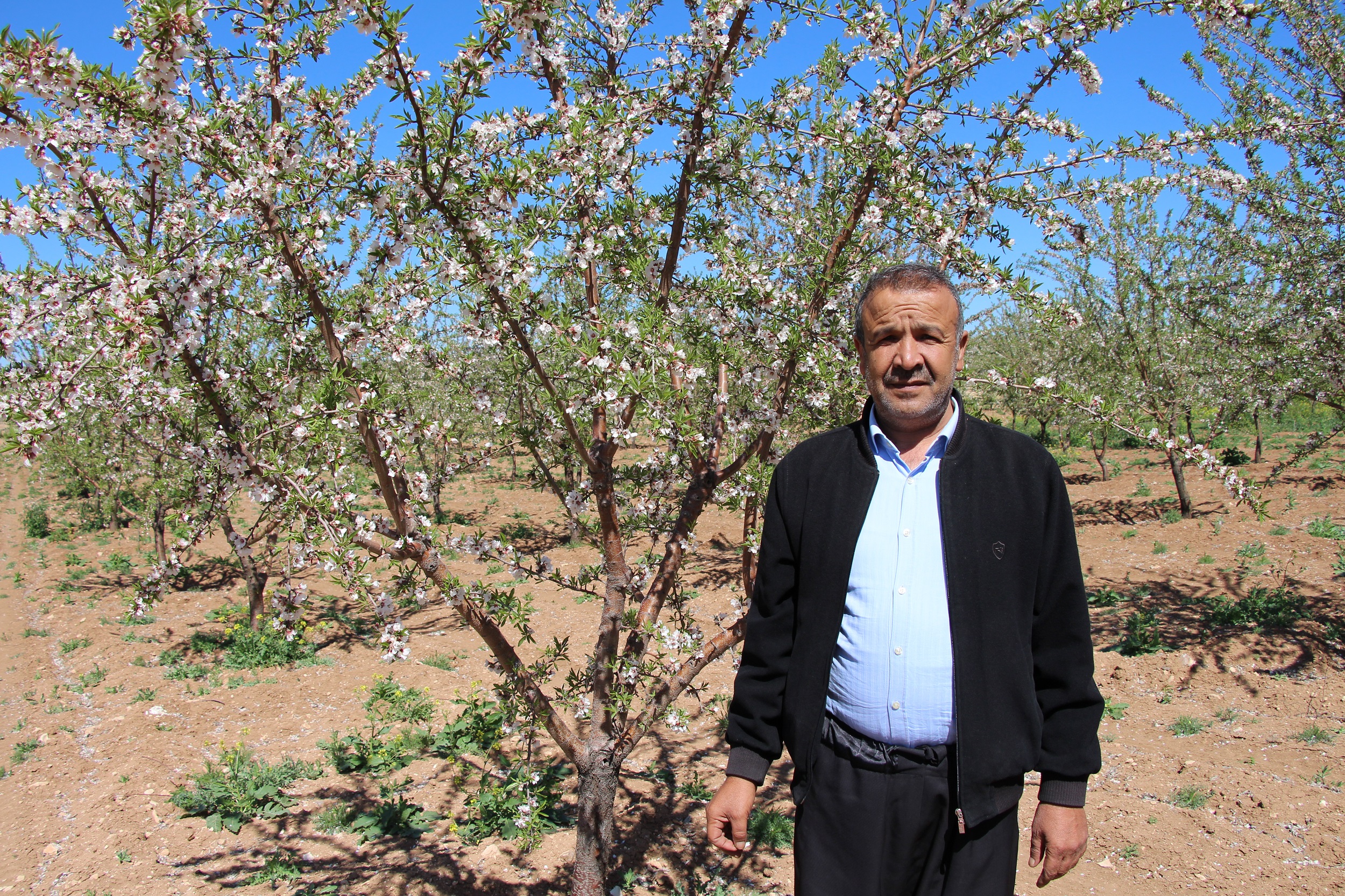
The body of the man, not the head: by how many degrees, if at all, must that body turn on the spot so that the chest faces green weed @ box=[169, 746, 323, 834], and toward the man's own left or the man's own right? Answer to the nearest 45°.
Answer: approximately 135° to the man's own right

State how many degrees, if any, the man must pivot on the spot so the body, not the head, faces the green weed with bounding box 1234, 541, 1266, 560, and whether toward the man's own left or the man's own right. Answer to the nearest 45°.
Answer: approximately 135° to the man's own left

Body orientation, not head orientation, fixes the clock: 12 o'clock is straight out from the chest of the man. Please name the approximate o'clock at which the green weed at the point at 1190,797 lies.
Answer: The green weed is roughly at 7 o'clock from the man.

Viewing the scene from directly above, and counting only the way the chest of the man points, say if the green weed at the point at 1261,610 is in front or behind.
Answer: behind

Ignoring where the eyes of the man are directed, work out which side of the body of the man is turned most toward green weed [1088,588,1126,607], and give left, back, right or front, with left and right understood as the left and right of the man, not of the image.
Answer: back

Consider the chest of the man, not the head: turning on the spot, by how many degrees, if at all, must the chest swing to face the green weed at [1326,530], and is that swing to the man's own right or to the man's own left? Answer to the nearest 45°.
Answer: approximately 135° to the man's own left

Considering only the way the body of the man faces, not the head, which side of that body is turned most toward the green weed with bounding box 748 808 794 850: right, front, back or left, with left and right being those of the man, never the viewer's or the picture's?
back

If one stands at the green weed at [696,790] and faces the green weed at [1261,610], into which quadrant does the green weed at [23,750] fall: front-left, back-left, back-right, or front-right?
back-left

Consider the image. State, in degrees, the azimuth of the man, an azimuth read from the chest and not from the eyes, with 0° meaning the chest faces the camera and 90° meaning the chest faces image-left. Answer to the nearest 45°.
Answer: approximately 0°

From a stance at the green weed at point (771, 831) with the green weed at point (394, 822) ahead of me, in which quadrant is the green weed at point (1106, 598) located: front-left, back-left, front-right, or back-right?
back-right
